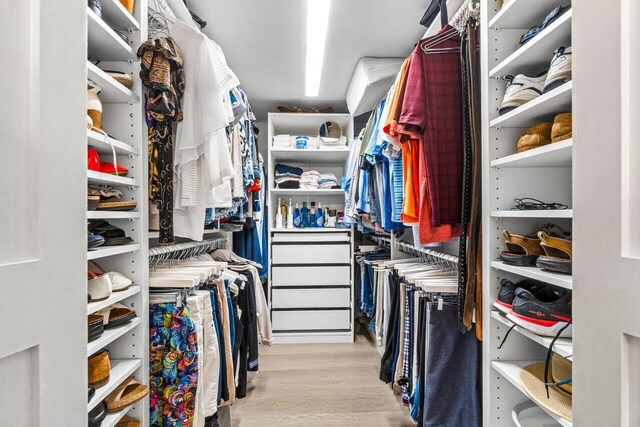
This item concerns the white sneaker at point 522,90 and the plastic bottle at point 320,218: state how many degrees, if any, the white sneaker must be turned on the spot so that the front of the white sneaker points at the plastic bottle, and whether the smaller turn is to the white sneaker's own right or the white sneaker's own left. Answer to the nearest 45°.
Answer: approximately 45° to the white sneaker's own right

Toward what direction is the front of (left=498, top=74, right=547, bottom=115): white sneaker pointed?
to the viewer's left

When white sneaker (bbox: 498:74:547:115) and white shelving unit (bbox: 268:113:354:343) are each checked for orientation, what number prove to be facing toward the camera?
1

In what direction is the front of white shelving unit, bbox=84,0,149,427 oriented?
to the viewer's right

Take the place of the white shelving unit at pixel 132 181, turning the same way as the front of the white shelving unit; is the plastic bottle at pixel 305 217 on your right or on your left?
on your left
